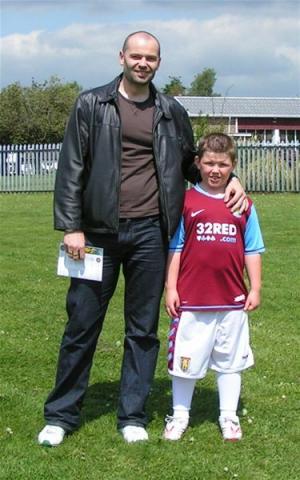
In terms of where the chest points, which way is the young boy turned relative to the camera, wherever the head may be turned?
toward the camera

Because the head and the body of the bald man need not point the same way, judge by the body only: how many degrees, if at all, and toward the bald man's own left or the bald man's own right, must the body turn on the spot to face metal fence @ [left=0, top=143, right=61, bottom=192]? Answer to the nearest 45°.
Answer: approximately 180°

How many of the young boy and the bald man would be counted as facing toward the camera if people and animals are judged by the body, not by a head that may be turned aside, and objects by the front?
2
